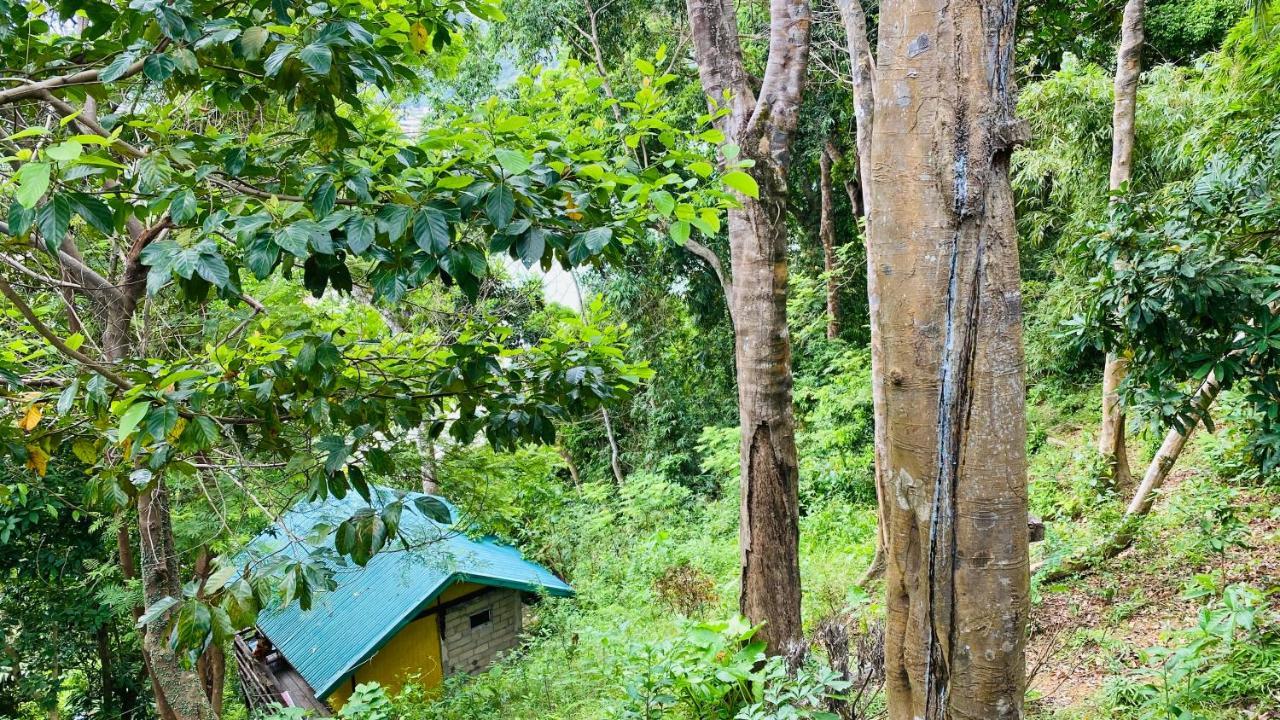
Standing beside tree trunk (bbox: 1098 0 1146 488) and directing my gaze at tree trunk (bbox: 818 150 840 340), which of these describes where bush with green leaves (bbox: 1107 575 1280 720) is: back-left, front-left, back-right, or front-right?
back-left
